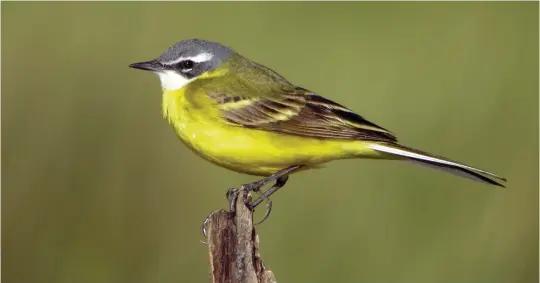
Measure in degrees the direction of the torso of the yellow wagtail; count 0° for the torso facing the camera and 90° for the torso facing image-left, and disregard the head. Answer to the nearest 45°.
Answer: approximately 90°
